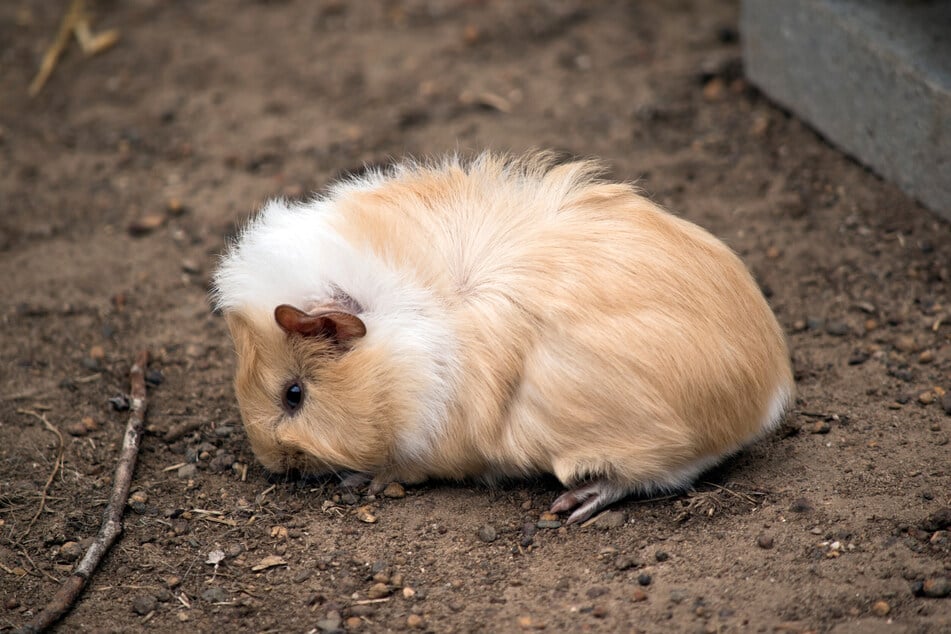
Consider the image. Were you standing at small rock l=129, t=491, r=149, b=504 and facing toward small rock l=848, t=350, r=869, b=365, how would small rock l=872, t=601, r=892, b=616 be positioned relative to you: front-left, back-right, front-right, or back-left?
front-right

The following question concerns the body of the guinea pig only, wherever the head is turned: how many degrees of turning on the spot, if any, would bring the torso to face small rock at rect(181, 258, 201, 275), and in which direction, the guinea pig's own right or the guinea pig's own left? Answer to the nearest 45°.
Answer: approximately 45° to the guinea pig's own right

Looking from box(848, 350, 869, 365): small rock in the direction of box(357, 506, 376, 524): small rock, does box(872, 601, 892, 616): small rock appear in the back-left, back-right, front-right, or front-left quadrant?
front-left

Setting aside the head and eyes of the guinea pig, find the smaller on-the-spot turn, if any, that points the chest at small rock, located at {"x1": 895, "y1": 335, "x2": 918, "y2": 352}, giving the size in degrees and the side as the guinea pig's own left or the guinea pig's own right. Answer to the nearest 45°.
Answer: approximately 135° to the guinea pig's own right

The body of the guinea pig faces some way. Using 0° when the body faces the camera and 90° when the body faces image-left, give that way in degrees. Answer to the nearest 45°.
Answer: approximately 90°

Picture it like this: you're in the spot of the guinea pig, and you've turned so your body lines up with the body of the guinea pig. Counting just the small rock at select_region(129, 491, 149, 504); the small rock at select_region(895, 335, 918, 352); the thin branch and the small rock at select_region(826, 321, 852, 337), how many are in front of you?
2

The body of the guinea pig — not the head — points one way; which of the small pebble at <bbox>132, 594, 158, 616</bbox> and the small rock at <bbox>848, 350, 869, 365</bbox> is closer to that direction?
the small pebble

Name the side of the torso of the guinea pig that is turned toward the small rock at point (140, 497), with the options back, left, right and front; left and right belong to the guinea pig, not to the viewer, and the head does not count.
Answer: front

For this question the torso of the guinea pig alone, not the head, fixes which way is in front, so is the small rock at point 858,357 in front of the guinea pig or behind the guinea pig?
behind

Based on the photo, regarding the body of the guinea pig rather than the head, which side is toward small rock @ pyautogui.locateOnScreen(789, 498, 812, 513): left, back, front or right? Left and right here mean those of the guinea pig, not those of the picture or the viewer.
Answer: back

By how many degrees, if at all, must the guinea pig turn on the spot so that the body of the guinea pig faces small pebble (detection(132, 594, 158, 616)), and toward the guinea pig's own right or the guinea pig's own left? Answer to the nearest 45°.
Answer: approximately 45° to the guinea pig's own left
